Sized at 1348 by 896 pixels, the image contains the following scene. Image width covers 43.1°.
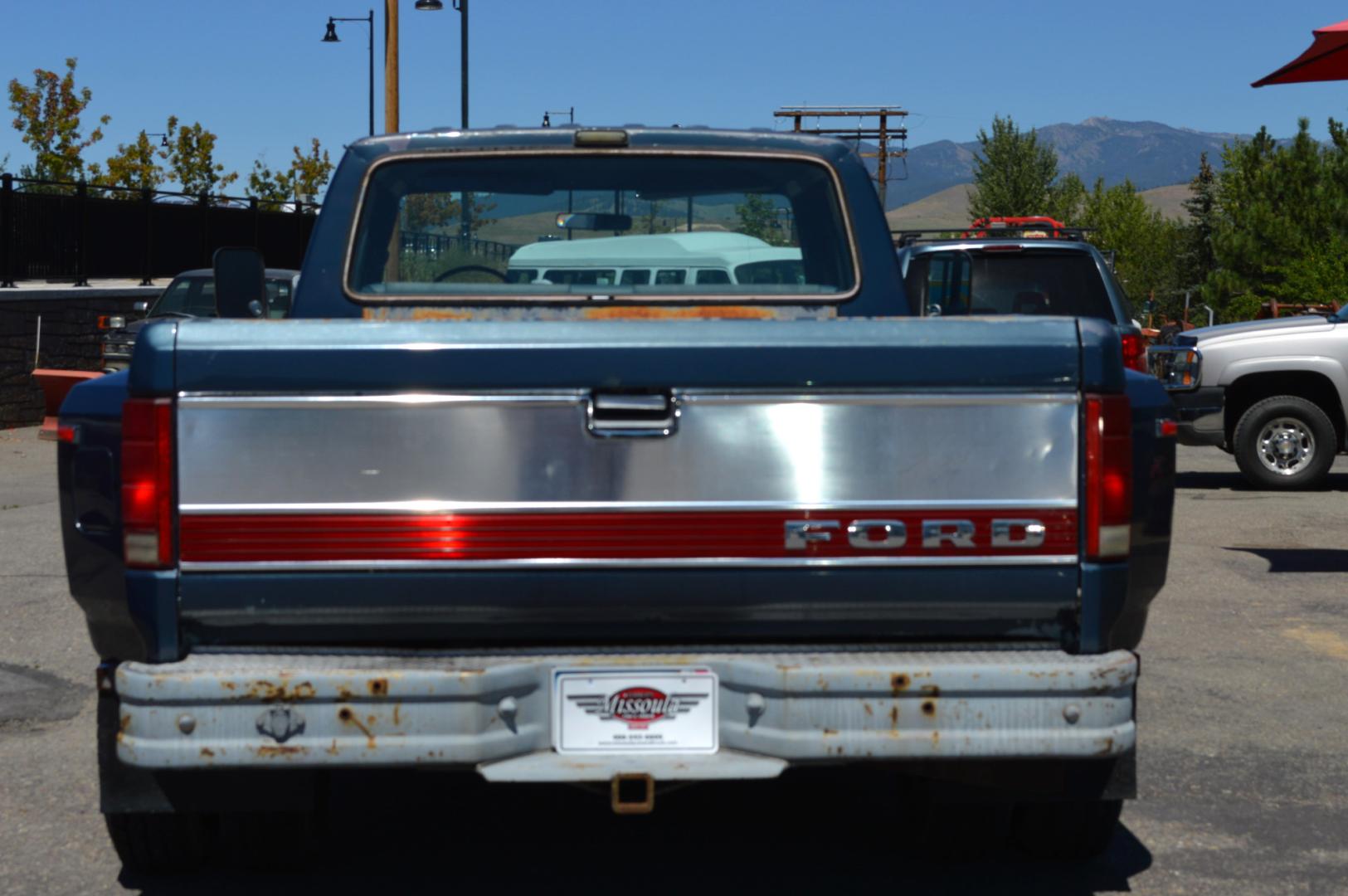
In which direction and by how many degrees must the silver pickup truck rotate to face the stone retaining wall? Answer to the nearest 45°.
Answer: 0° — it already faces it

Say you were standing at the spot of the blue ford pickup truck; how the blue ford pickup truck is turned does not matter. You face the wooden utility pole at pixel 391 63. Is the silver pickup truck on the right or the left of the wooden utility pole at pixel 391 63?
right

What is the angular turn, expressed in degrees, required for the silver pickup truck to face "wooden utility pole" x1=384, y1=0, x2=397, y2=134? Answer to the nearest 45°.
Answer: approximately 45° to its right

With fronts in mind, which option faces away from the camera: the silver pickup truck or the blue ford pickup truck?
the blue ford pickup truck

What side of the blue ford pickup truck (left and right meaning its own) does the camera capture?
back

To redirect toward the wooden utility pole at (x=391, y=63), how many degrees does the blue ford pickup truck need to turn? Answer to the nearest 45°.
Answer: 0° — it already faces it

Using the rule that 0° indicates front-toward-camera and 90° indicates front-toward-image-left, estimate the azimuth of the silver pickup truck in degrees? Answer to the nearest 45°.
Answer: approximately 90°

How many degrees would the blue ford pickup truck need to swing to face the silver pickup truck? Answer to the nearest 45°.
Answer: approximately 45° to its right

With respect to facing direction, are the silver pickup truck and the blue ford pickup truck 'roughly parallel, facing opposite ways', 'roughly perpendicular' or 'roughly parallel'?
roughly perpendicular

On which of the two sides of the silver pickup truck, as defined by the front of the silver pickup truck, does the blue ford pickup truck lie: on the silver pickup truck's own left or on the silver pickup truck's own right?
on the silver pickup truck's own left
